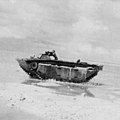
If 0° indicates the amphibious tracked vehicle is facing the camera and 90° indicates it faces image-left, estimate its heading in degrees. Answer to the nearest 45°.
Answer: approximately 90°
